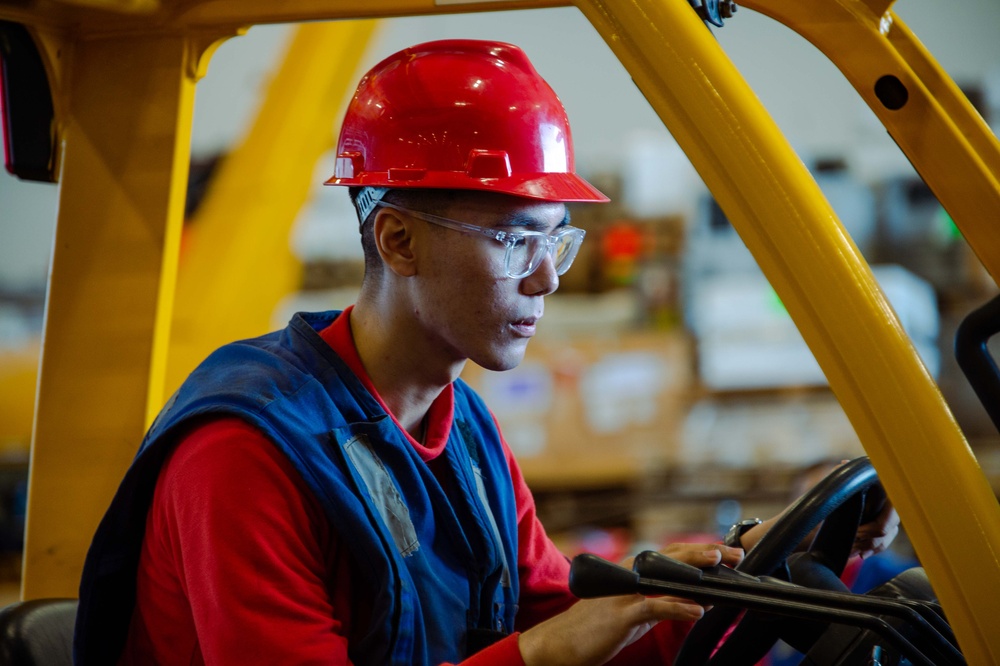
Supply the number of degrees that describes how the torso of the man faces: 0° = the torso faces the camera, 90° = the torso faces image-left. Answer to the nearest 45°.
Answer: approximately 315°

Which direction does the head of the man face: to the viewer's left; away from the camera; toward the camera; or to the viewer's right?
to the viewer's right

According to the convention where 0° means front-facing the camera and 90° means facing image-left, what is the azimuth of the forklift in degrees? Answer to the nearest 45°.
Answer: approximately 315°

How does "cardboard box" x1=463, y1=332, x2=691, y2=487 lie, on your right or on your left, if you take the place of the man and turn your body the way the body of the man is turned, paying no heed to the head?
on your left

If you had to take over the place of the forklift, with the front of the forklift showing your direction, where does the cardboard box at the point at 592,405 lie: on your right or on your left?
on your left
